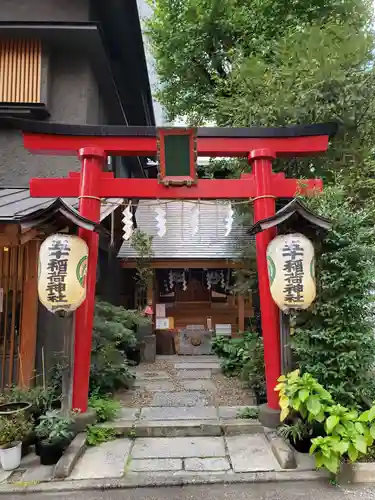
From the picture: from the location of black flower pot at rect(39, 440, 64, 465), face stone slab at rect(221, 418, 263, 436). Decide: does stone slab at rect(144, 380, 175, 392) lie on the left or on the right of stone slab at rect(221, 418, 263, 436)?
left

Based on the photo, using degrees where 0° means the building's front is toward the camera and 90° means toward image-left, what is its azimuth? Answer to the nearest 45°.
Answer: approximately 0°
